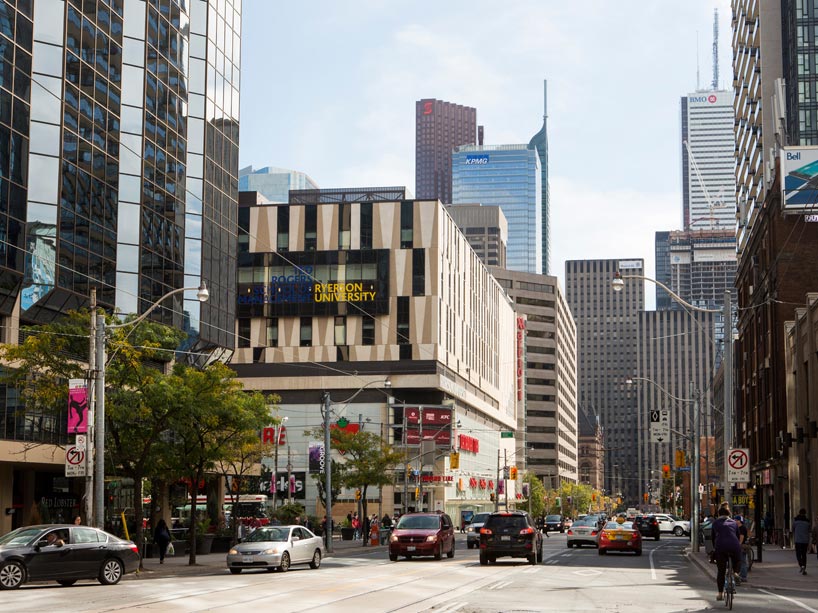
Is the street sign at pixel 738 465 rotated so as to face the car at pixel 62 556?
no

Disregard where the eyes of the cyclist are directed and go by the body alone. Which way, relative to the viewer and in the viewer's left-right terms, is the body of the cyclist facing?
facing away from the viewer

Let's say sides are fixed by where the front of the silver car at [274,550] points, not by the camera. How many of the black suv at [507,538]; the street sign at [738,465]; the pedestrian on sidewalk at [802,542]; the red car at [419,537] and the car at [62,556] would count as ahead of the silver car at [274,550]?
1

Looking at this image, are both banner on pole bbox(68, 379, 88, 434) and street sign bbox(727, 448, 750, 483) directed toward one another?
no

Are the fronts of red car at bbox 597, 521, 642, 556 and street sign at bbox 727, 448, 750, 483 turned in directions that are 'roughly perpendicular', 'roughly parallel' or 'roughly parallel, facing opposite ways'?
roughly parallel, facing opposite ways

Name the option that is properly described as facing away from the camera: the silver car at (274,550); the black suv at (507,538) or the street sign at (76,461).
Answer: the black suv

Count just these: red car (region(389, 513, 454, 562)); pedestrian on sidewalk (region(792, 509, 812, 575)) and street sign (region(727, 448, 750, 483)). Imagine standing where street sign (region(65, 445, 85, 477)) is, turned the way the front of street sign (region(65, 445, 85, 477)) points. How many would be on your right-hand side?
0

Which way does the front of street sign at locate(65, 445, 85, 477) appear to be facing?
toward the camera

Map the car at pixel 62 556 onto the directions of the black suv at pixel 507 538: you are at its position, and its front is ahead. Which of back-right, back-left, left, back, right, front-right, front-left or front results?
back-left

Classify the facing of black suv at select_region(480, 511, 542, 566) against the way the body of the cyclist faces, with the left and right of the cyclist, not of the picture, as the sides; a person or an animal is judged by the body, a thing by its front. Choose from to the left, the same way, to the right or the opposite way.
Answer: the same way

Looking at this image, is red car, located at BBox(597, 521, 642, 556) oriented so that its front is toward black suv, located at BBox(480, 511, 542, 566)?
no

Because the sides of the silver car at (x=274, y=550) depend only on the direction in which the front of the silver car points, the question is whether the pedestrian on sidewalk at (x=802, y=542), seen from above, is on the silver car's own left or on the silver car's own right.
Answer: on the silver car's own left

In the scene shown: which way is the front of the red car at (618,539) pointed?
away from the camera

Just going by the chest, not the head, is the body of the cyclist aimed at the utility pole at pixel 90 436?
no

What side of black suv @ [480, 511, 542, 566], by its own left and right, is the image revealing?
back

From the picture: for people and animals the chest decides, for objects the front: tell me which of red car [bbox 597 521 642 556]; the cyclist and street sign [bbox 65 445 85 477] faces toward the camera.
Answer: the street sign

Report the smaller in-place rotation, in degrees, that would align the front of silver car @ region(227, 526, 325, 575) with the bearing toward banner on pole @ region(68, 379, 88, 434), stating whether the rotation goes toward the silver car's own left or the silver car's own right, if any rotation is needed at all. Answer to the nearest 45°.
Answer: approximately 45° to the silver car's own right

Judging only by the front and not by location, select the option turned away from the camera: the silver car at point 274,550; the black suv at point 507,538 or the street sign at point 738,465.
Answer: the black suv

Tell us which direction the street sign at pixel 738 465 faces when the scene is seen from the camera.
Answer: facing the viewer

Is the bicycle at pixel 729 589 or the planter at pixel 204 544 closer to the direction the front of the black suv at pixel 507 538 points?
the planter
